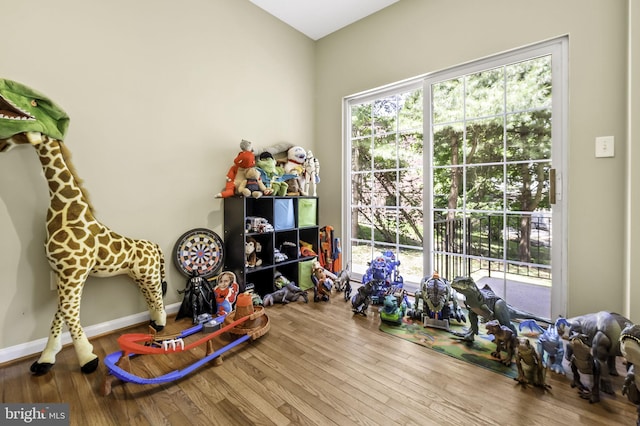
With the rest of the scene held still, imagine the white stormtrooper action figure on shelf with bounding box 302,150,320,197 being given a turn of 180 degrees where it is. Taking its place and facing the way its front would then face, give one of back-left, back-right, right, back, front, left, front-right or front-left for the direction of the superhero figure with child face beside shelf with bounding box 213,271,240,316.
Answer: back

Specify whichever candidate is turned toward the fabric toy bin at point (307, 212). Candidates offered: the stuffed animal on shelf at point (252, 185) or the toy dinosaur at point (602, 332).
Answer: the toy dinosaur

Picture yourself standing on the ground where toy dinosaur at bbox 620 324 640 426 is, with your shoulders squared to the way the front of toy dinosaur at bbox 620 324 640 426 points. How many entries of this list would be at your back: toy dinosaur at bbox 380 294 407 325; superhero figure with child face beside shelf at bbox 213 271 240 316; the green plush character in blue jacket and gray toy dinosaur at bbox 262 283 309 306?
0

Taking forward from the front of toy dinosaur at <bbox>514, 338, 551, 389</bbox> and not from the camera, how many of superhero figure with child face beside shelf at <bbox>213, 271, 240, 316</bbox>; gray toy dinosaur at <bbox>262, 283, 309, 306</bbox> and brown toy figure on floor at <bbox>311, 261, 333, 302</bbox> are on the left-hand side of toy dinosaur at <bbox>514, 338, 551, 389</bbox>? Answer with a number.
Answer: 0

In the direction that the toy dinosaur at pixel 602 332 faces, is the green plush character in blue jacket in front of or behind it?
in front

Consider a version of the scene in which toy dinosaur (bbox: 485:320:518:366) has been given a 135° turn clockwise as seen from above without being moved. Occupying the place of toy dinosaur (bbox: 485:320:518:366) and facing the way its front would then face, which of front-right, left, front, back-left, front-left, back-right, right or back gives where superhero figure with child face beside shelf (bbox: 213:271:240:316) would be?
left

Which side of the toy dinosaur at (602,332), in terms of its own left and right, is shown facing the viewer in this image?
left

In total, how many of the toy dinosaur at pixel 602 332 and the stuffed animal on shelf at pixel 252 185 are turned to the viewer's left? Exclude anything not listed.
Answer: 1
